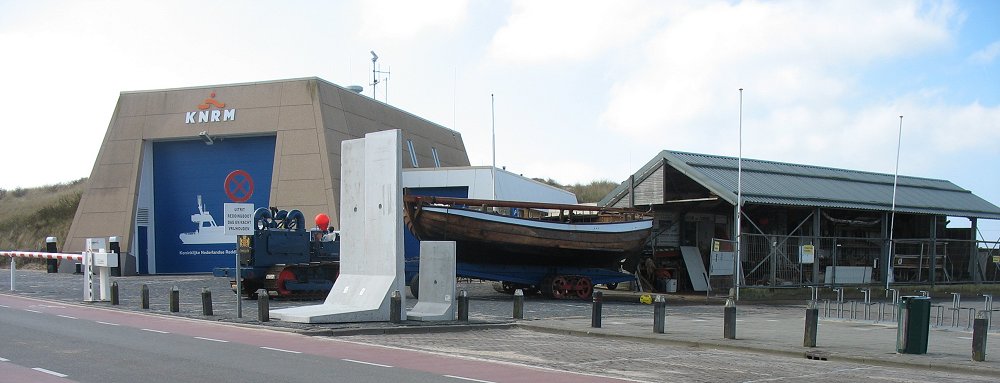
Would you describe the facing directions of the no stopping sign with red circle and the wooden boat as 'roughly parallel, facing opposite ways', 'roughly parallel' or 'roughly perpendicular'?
roughly perpendicular

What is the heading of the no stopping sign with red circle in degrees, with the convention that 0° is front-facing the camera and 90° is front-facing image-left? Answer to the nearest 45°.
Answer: approximately 0°

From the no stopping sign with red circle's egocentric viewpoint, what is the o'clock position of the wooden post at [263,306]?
The wooden post is roughly at 12 o'clock from the no stopping sign with red circle.
